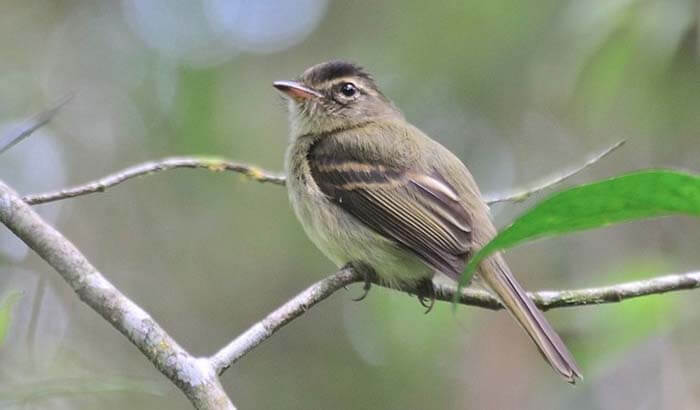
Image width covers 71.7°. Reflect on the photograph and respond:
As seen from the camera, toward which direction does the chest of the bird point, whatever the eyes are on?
to the viewer's left

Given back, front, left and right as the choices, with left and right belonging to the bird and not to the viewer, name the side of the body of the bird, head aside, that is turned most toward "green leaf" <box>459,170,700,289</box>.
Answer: back
